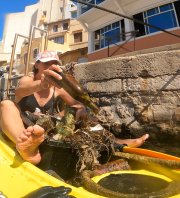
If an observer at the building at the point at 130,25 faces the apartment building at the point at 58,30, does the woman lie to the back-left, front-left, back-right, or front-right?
back-left

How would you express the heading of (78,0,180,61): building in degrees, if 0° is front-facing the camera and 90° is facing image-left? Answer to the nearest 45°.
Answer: approximately 45°

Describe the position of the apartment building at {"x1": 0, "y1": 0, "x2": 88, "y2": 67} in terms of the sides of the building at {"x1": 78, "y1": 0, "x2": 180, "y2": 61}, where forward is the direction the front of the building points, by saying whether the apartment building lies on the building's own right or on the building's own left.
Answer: on the building's own right

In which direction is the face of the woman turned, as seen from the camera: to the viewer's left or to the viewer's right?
to the viewer's right

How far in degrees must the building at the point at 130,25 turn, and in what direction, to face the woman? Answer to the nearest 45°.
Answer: approximately 45° to its left
